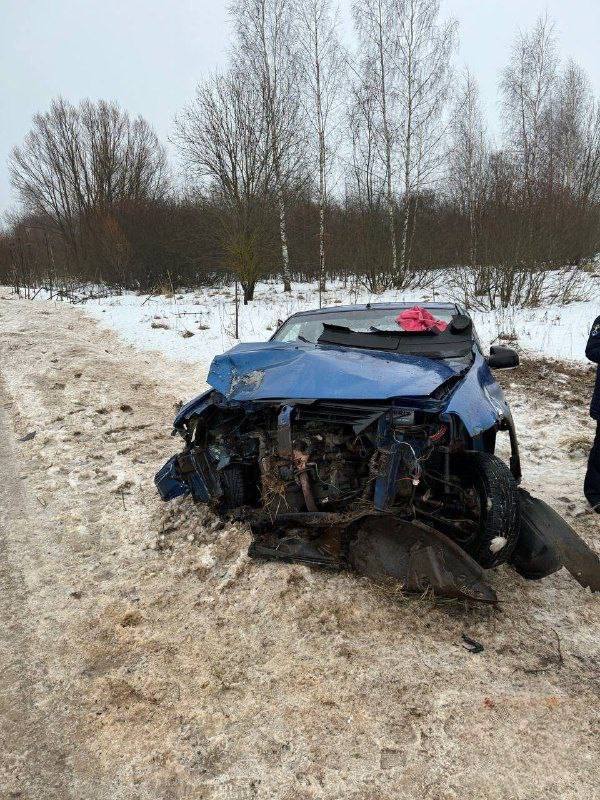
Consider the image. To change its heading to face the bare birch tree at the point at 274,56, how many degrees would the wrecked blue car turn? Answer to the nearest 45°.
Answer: approximately 180°

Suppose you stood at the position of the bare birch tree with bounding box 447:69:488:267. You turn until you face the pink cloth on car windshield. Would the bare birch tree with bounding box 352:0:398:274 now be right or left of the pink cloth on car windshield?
right

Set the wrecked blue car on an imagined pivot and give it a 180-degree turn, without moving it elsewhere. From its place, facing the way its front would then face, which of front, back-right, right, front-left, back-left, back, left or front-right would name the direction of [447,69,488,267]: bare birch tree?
front

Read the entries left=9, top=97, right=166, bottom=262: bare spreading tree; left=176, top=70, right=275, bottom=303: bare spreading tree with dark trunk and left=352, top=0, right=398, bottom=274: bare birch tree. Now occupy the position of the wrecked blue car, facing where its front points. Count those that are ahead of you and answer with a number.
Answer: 0

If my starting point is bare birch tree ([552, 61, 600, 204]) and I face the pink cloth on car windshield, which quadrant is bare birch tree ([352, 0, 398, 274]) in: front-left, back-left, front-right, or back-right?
front-right

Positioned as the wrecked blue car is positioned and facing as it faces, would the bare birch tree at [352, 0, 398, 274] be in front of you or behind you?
behind

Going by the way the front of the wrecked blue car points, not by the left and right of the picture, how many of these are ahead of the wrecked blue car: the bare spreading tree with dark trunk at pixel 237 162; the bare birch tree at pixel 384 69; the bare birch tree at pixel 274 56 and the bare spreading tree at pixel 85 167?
0

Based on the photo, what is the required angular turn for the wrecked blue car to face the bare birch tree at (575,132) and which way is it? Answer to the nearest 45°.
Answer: approximately 180°

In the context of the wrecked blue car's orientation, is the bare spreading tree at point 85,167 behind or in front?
behind

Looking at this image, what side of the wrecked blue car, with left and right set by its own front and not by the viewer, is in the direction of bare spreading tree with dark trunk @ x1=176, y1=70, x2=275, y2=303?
back

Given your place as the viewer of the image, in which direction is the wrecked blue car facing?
facing the viewer

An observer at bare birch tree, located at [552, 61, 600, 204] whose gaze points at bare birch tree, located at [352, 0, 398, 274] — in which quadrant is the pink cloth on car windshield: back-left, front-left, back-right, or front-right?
front-left
